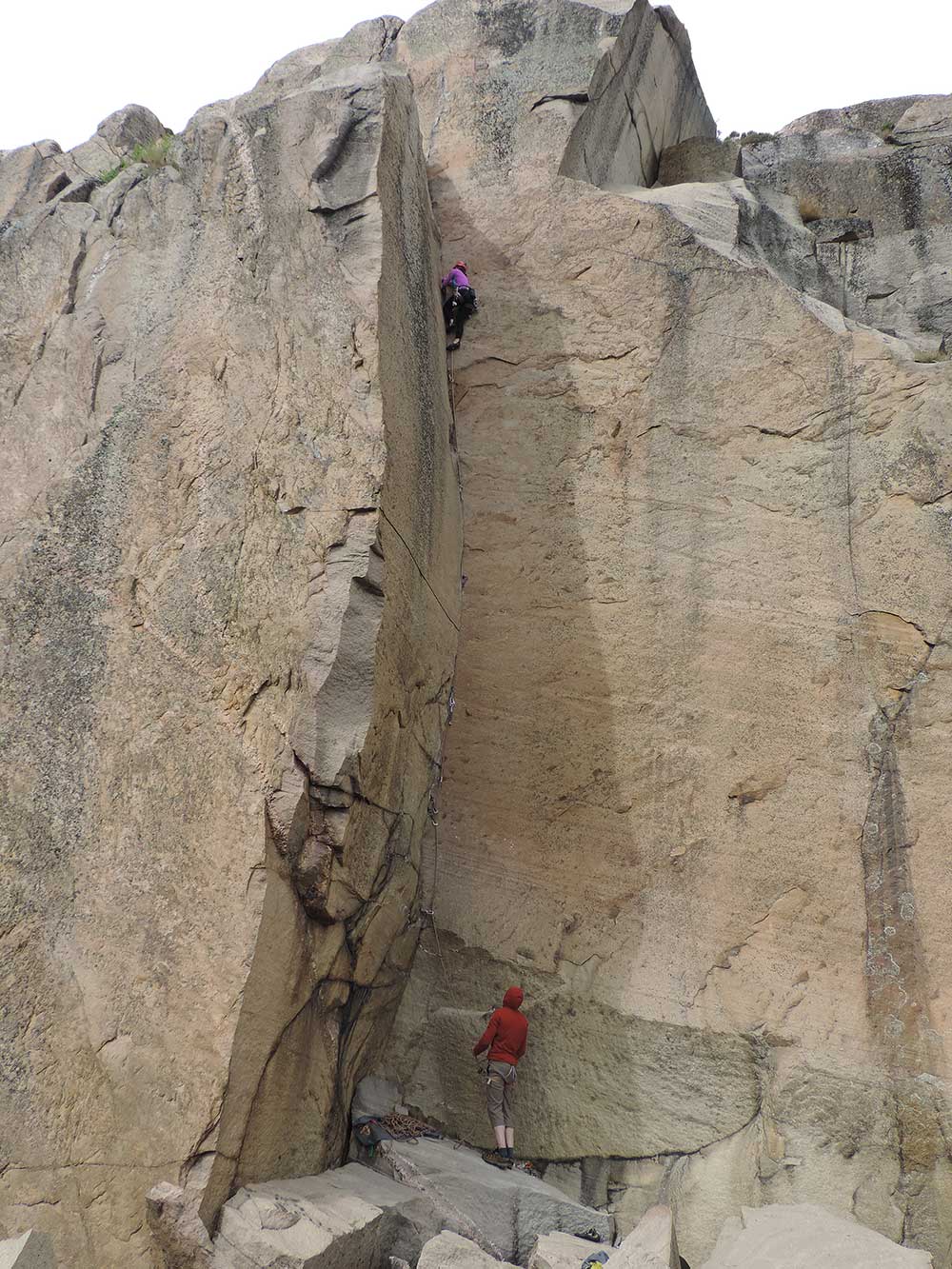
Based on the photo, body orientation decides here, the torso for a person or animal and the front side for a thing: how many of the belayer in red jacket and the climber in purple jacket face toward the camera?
0

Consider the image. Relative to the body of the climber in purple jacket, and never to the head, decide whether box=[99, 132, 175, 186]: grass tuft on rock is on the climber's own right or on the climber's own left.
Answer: on the climber's own left

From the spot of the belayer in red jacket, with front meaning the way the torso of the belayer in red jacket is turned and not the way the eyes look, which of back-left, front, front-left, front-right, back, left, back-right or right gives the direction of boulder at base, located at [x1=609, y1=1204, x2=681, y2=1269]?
back

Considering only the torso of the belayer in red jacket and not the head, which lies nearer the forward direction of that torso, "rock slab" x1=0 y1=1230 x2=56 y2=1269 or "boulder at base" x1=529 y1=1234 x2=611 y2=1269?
the rock slab

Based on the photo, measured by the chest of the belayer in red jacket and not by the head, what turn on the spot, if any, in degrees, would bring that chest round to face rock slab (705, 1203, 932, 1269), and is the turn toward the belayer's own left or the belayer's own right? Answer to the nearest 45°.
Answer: approximately 180°

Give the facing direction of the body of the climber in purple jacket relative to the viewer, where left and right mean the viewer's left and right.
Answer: facing away from the viewer and to the left of the viewer

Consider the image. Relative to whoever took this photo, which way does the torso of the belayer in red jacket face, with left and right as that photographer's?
facing away from the viewer and to the left of the viewer
